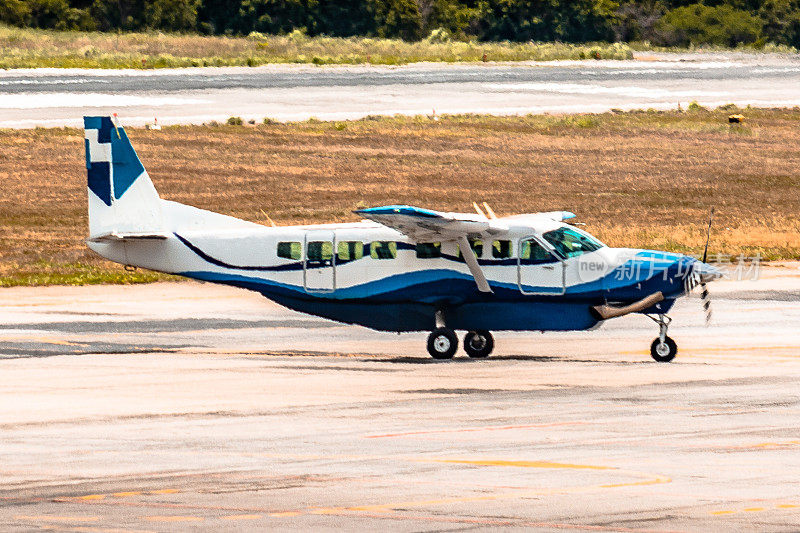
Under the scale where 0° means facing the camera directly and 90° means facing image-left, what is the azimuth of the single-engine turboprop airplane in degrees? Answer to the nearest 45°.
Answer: approximately 270°
